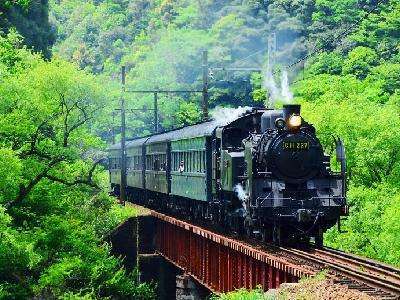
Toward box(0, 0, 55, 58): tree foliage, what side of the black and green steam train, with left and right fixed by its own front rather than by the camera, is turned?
back

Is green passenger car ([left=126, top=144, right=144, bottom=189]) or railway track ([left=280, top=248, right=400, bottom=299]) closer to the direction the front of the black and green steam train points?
the railway track

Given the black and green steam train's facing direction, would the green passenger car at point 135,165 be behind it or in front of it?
behind

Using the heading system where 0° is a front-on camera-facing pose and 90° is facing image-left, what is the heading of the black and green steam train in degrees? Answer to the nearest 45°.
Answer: approximately 315°
